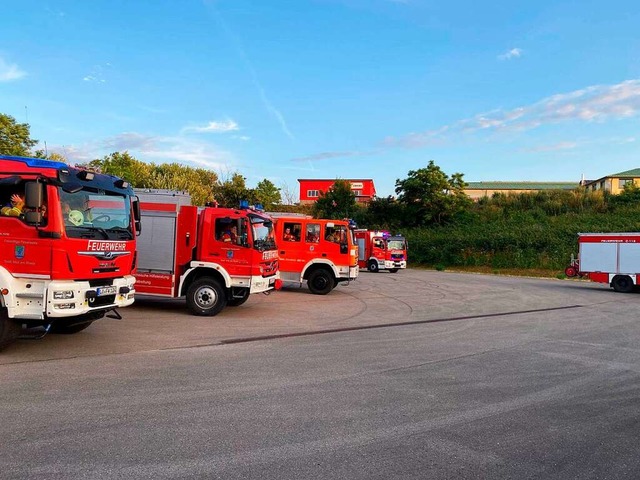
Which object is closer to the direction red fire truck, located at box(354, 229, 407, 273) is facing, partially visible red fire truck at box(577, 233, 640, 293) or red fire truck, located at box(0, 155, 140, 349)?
the partially visible red fire truck

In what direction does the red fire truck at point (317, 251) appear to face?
to the viewer's right

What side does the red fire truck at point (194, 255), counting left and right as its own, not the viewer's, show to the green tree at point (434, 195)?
left

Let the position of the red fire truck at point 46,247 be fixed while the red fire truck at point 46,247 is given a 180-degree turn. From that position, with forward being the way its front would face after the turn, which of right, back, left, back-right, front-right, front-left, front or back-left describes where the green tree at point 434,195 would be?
right

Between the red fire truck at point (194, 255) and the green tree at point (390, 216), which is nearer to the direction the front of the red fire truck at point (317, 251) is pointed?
the green tree

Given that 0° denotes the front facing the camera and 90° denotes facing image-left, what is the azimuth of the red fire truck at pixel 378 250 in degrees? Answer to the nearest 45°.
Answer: approximately 315°

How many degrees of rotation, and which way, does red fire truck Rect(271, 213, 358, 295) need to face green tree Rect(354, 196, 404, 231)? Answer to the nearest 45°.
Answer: approximately 90° to its left

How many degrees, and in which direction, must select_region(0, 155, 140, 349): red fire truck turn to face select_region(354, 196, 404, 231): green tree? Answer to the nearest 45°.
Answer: approximately 90° to its left

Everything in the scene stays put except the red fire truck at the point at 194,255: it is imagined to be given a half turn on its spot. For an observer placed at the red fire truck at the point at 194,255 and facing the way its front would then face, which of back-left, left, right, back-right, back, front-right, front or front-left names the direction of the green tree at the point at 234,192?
front-right
